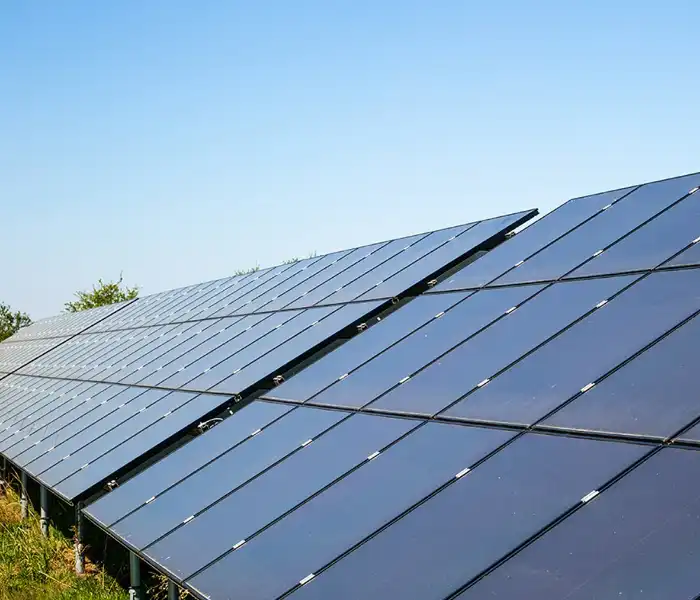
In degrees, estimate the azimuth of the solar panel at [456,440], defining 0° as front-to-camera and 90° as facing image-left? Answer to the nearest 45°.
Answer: approximately 45°
